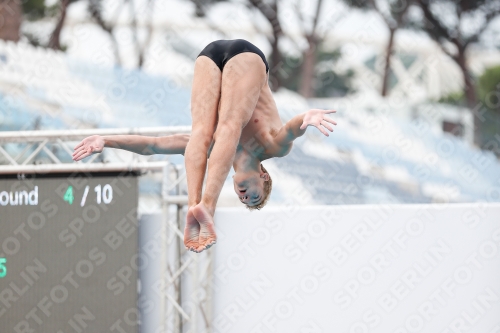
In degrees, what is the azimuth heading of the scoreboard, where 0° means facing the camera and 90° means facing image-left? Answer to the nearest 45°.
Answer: approximately 0°

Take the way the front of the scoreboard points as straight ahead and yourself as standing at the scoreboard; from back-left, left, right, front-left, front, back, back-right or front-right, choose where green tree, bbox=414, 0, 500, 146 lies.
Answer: back-left

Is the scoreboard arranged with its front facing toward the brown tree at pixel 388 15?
no
